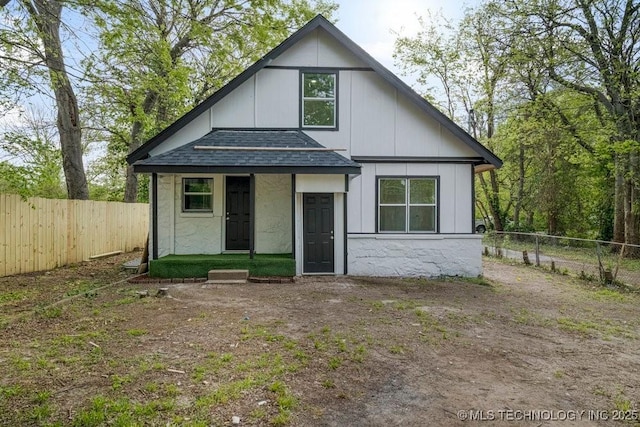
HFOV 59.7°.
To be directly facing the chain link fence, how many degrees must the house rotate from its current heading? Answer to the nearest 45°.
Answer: approximately 90° to its left

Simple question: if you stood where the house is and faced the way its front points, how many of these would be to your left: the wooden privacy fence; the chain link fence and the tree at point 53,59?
1

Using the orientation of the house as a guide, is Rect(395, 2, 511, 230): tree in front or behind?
behind

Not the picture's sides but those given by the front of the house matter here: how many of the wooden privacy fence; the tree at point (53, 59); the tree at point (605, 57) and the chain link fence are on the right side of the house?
2

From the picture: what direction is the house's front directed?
toward the camera

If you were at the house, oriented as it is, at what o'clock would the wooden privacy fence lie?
The wooden privacy fence is roughly at 3 o'clock from the house.

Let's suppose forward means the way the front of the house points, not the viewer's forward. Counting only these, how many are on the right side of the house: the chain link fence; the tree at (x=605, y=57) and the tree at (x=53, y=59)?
1

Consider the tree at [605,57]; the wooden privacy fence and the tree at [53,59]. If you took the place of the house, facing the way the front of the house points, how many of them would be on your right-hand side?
2

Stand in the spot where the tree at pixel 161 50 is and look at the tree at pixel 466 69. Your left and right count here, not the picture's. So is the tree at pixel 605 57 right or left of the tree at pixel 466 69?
right
